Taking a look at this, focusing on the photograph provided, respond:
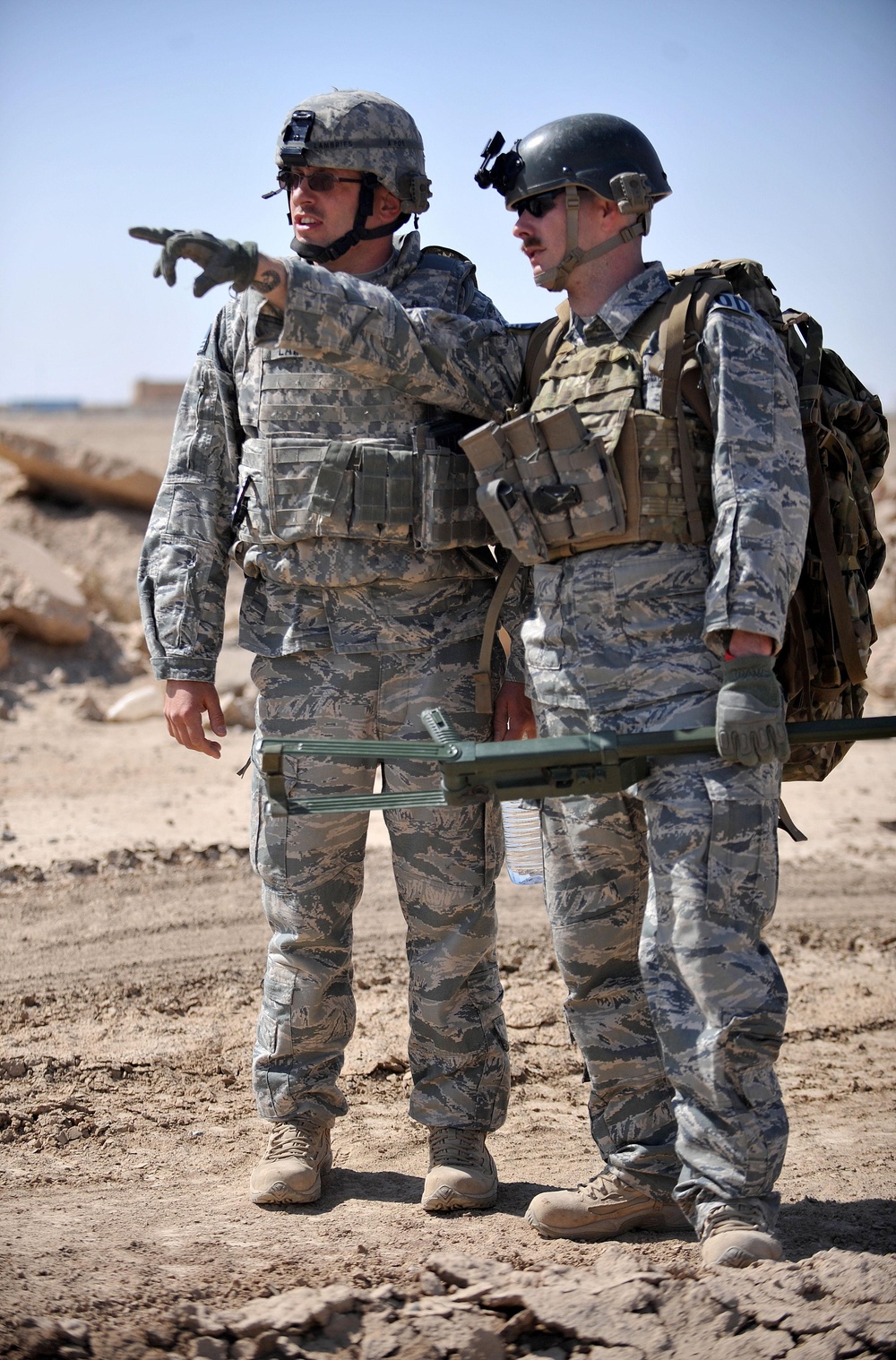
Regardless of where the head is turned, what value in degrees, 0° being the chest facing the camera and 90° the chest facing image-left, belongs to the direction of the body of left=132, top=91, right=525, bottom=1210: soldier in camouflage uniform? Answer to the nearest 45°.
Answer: approximately 0°

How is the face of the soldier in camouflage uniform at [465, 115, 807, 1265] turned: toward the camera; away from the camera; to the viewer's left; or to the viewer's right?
to the viewer's left

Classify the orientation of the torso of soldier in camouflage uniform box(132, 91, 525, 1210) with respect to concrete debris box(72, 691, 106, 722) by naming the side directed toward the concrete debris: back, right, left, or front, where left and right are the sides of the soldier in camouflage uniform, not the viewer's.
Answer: back

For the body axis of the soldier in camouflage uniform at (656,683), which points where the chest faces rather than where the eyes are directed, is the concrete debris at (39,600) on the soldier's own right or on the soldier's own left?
on the soldier's own right

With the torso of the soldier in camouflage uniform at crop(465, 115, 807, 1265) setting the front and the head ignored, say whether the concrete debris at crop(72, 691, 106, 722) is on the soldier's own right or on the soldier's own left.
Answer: on the soldier's own right

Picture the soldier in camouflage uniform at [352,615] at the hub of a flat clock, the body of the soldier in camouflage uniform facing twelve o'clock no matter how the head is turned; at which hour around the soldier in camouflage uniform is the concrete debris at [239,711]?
The concrete debris is roughly at 6 o'clock from the soldier in camouflage uniform.

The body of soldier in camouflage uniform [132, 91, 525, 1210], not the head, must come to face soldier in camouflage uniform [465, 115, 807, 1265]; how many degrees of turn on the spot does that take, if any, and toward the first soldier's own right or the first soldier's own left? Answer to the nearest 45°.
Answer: approximately 45° to the first soldier's own left

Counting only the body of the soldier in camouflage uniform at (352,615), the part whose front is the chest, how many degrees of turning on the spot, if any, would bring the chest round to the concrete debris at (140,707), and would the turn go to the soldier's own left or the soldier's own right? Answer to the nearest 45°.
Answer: approximately 180°
